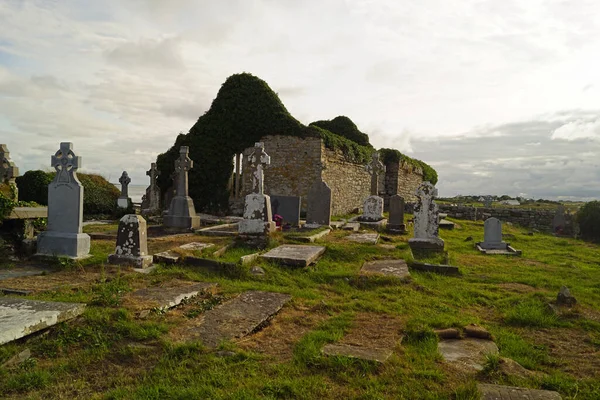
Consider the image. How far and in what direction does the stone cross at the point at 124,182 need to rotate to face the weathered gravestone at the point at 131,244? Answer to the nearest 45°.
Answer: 0° — it already faces it

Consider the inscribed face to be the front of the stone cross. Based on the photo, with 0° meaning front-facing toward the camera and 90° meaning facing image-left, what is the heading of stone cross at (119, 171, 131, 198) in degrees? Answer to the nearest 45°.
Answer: approximately 0°

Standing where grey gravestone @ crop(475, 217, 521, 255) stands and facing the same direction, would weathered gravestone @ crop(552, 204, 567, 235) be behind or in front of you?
behind

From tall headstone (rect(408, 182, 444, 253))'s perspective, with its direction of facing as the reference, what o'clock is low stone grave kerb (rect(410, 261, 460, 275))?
The low stone grave kerb is roughly at 12 o'clock from the tall headstone.

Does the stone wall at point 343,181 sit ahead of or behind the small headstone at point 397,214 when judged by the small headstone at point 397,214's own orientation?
behind

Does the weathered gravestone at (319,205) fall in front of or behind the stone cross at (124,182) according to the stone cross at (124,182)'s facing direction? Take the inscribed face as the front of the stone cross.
in front

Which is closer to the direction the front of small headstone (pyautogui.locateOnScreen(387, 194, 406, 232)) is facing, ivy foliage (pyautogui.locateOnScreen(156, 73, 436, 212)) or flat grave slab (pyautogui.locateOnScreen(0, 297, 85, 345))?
the flat grave slab

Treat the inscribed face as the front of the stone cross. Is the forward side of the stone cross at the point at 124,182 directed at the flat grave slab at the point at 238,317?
yes

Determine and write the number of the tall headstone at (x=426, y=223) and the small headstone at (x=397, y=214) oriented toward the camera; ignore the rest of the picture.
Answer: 2

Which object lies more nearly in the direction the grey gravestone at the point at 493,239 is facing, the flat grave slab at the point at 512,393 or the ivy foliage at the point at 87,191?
the flat grave slab

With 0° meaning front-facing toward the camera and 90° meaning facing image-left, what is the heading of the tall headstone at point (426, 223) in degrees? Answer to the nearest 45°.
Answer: approximately 0°

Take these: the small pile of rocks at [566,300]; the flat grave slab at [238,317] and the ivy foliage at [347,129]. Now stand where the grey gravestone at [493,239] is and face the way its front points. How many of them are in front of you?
2

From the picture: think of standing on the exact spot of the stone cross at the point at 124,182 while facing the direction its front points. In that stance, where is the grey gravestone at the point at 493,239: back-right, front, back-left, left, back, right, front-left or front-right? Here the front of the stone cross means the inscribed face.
front-left

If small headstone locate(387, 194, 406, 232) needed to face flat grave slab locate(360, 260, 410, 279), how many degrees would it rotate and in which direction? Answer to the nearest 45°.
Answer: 0° — it already faces it

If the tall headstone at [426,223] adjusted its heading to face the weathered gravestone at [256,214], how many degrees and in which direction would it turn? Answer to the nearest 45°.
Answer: approximately 45° to its right
